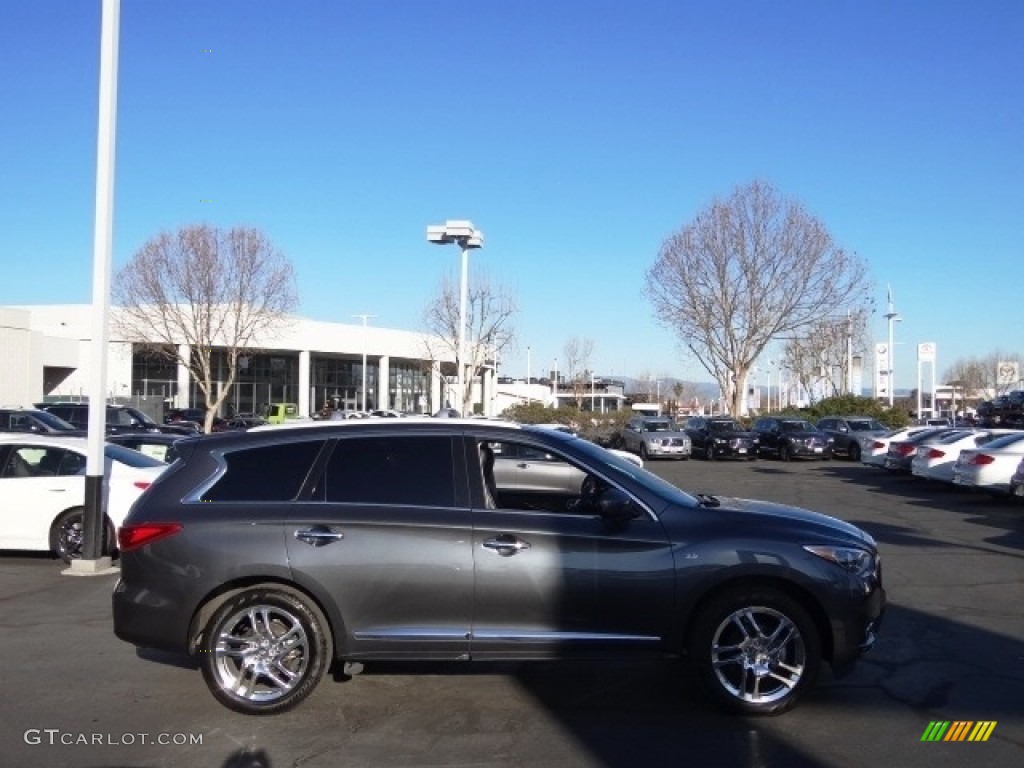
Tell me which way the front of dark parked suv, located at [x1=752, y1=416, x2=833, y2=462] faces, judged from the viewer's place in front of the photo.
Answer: facing the viewer and to the right of the viewer

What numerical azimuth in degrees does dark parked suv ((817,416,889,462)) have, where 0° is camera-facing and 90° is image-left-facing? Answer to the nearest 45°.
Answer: approximately 315°

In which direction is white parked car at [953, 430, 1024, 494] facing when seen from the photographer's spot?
facing away from the viewer and to the right of the viewer

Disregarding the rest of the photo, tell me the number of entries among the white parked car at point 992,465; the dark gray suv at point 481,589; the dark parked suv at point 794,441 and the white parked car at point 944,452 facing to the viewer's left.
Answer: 0

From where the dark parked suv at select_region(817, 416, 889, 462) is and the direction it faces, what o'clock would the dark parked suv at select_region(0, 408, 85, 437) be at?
the dark parked suv at select_region(0, 408, 85, 437) is roughly at 3 o'clock from the dark parked suv at select_region(817, 416, 889, 462).

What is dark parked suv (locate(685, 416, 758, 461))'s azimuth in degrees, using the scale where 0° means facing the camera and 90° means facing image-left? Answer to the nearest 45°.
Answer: approximately 315°

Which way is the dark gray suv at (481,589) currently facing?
to the viewer's right

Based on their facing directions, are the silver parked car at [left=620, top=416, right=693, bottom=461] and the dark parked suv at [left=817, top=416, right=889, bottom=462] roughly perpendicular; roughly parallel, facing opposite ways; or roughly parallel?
roughly parallel

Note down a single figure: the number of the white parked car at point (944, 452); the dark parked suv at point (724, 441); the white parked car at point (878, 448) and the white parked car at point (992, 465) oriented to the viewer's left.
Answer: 0

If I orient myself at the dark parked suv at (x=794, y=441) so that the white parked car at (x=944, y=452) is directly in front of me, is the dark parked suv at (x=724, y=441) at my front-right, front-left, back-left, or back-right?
back-right

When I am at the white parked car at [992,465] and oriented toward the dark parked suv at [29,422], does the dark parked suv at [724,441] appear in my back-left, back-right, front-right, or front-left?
front-right

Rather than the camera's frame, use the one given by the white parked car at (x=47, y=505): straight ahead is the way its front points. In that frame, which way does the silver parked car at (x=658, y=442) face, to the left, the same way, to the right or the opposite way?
to the left

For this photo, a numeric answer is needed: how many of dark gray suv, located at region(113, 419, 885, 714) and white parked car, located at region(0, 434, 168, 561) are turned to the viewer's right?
1

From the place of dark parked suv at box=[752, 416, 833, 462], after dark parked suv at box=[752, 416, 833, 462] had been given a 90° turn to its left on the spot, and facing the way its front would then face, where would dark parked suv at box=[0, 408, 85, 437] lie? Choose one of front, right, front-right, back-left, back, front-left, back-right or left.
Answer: back

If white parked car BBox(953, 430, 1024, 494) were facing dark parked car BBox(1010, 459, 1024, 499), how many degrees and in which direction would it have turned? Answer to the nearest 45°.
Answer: approximately 135° to its right
